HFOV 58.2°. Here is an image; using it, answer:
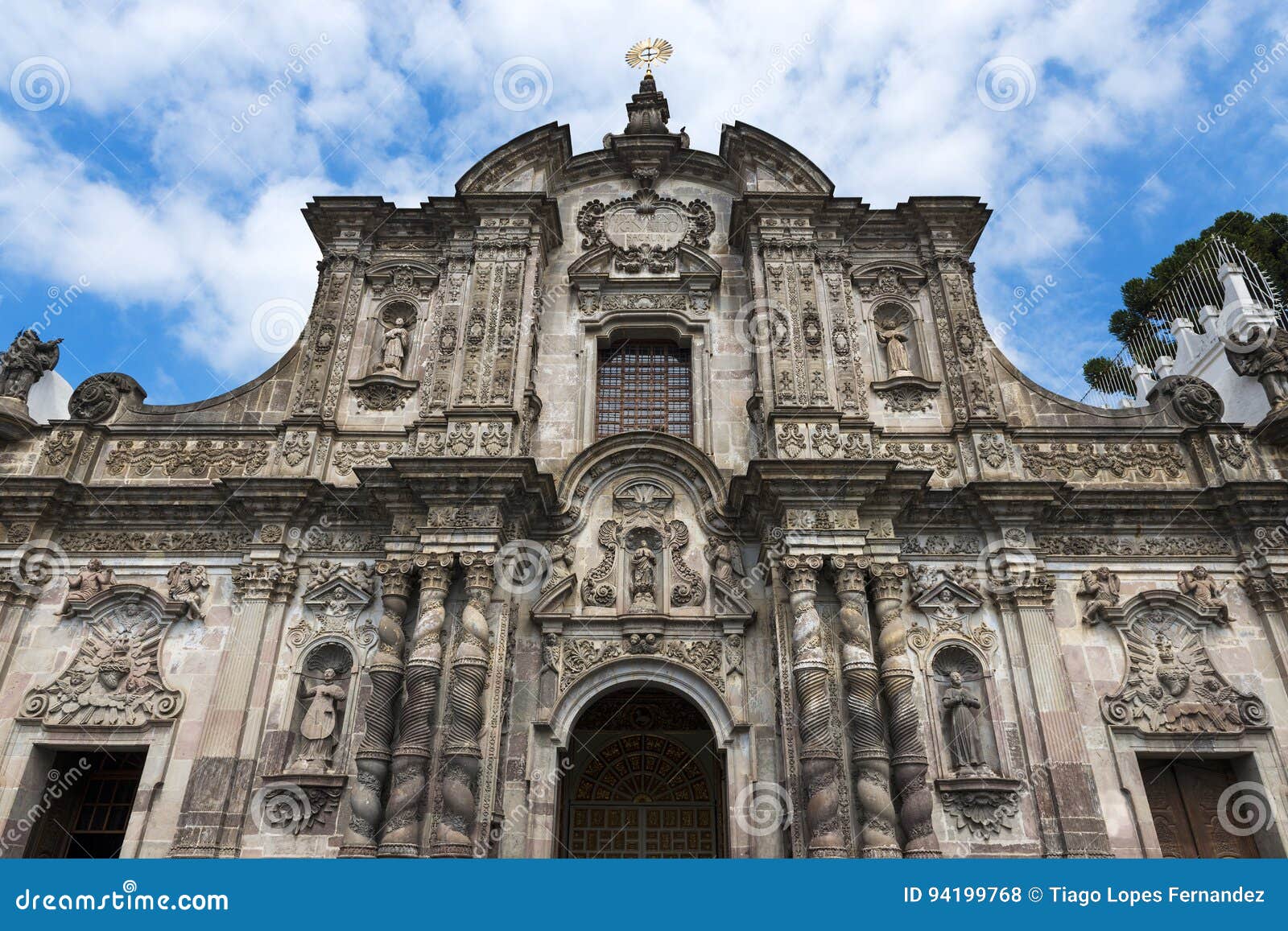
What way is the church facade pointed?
toward the camera

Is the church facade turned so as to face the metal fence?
no

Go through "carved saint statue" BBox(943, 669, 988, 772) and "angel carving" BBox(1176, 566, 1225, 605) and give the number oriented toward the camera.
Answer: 2

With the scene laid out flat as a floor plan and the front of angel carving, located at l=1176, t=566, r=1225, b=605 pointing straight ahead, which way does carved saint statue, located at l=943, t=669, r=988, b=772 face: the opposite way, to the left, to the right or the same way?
the same way

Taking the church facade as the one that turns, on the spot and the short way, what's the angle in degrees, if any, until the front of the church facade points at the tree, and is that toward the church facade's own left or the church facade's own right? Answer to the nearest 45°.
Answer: approximately 135° to the church facade's own left

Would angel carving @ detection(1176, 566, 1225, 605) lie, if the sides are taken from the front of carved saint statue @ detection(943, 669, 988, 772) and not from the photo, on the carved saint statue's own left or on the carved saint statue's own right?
on the carved saint statue's own left

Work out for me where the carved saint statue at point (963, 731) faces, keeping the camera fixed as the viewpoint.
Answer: facing the viewer

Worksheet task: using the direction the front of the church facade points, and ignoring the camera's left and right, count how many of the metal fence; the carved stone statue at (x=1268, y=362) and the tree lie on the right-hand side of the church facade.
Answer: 0

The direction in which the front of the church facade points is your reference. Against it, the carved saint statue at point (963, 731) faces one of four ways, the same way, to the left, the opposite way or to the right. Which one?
the same way
